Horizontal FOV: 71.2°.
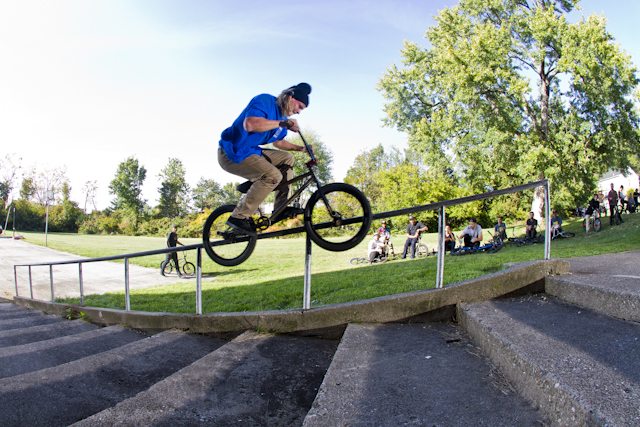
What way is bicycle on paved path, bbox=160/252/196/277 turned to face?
to the viewer's right

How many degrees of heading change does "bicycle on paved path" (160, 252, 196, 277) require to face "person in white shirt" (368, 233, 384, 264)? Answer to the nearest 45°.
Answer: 0° — it already faces them

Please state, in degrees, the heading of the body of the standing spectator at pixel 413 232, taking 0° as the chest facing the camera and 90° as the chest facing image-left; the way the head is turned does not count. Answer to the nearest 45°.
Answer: approximately 0°

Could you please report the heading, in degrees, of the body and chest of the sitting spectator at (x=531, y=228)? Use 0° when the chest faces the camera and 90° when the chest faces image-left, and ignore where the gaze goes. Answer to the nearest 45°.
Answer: approximately 0°

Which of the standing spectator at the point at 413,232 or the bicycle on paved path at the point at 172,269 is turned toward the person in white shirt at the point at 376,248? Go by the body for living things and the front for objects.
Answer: the bicycle on paved path

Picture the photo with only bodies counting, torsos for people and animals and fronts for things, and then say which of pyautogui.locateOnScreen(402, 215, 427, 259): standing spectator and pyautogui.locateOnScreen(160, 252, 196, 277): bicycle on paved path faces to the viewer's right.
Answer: the bicycle on paved path

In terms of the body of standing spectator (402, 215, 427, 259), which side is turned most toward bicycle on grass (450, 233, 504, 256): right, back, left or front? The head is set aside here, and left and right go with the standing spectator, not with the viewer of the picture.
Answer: left

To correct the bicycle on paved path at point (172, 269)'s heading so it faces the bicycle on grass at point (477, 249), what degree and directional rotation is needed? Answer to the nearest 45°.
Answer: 0° — it already faces it

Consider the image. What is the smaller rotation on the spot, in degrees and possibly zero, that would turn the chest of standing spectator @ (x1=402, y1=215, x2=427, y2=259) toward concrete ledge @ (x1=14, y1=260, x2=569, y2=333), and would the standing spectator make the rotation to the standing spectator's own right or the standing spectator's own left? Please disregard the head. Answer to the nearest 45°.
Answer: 0° — they already face it
